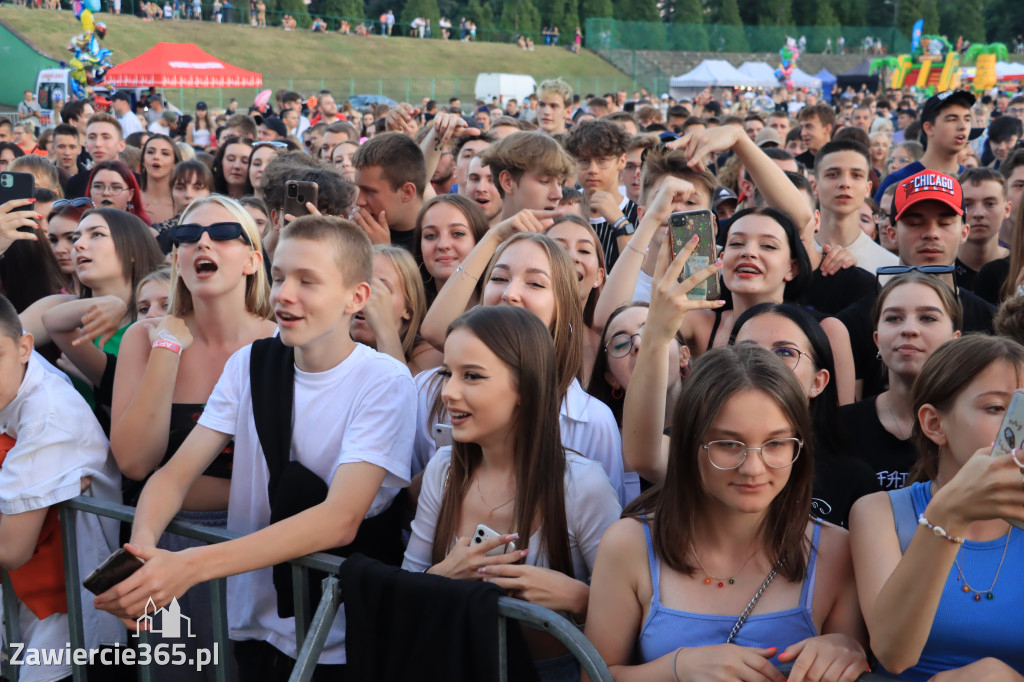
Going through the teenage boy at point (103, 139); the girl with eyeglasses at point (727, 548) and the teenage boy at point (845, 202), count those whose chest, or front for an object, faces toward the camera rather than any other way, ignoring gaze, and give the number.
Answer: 3

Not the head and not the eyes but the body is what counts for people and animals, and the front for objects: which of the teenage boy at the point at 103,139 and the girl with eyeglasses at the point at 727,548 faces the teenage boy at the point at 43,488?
the teenage boy at the point at 103,139

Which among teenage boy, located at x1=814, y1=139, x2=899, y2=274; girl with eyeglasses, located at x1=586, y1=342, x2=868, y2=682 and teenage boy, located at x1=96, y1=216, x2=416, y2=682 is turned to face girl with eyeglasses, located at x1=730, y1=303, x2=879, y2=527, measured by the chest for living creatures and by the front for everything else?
teenage boy, located at x1=814, y1=139, x2=899, y2=274

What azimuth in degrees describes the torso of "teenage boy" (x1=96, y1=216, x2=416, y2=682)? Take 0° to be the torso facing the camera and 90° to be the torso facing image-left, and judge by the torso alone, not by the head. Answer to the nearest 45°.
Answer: approximately 45°

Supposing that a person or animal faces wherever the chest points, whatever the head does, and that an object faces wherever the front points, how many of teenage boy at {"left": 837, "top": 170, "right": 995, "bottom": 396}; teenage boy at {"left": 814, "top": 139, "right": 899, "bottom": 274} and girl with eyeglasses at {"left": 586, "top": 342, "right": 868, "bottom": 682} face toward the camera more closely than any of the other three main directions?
3

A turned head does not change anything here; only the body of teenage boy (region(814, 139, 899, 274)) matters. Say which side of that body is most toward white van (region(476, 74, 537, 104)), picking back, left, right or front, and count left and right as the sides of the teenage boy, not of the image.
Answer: back

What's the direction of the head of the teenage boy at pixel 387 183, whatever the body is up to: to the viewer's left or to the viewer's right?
to the viewer's left

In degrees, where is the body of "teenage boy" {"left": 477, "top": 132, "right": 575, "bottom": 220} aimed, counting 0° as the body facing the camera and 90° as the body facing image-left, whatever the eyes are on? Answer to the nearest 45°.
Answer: approximately 315°

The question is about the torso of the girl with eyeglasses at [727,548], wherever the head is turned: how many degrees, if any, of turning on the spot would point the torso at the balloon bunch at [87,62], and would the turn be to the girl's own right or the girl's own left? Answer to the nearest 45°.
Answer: approximately 135° to the girl's own right

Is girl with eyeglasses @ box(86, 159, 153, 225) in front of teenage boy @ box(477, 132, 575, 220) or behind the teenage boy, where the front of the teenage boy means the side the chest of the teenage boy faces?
behind

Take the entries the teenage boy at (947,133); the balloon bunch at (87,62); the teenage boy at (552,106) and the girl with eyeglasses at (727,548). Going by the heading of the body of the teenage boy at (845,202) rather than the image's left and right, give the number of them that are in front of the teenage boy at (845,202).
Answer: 1

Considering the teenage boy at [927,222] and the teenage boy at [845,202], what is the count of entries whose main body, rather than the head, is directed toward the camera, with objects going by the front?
2
